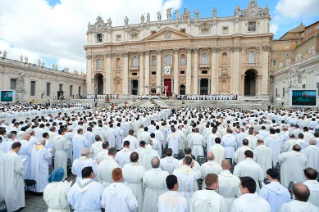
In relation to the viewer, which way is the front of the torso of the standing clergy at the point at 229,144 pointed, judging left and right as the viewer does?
facing away from the viewer

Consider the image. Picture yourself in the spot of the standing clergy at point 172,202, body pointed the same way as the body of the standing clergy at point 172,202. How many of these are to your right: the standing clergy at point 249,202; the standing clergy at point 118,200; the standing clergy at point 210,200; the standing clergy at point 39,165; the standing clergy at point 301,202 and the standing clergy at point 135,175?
3

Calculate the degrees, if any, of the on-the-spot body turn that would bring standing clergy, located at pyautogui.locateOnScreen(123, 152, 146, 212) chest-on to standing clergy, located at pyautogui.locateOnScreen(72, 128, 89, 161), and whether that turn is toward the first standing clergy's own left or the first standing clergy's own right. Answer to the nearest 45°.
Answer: approximately 45° to the first standing clergy's own left

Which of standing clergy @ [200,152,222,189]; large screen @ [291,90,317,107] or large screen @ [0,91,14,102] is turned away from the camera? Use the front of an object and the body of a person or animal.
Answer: the standing clergy

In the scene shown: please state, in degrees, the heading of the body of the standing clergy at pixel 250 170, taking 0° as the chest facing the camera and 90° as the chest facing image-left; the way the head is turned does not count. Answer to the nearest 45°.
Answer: approximately 180°

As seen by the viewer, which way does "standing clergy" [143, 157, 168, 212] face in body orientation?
away from the camera

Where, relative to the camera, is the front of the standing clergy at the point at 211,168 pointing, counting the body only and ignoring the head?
away from the camera

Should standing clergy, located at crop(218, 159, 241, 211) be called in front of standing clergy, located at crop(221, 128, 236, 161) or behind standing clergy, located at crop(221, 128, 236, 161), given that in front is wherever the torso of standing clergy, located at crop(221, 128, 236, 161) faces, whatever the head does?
behind

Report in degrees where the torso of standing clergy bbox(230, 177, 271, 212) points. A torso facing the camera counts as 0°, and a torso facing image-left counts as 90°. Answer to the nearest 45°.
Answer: approximately 135°

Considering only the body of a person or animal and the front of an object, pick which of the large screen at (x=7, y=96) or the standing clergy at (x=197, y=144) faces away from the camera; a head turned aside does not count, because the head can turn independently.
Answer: the standing clergy

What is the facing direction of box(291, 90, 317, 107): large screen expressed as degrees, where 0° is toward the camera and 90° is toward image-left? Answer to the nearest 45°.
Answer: approximately 0°

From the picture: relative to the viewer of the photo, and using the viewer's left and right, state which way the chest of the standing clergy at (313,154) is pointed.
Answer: facing away from the viewer

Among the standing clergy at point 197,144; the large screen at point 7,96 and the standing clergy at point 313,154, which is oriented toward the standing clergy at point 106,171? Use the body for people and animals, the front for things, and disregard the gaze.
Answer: the large screen

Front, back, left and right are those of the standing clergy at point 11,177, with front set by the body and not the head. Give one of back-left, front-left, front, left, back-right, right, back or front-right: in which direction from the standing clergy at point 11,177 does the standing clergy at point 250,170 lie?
right
